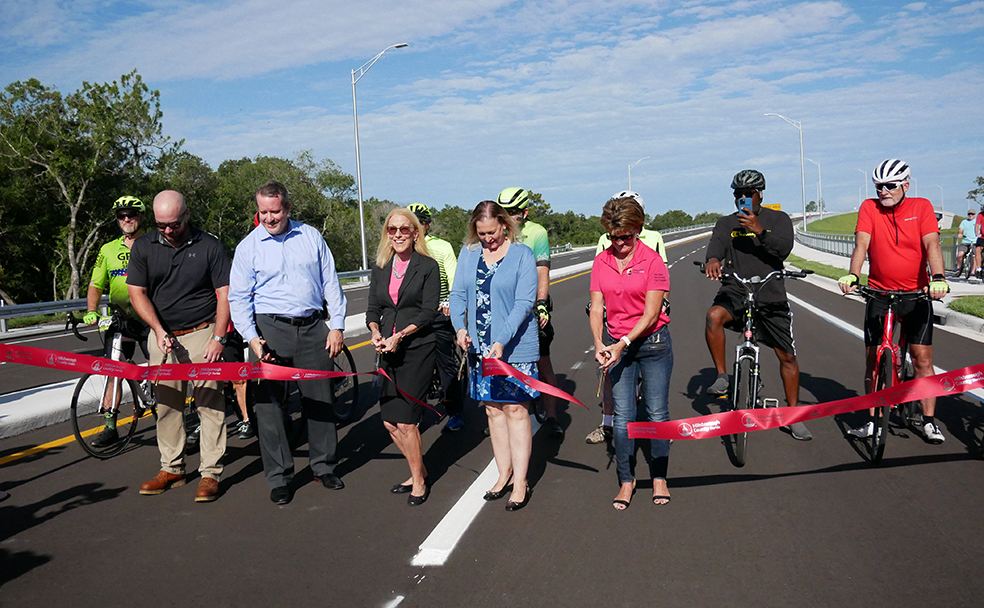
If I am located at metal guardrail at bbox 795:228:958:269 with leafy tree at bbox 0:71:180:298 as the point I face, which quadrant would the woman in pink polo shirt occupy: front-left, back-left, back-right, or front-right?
front-left

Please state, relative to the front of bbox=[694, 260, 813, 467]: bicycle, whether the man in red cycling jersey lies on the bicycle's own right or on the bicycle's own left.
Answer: on the bicycle's own left

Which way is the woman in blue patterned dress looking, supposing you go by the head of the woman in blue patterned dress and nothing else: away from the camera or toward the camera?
toward the camera

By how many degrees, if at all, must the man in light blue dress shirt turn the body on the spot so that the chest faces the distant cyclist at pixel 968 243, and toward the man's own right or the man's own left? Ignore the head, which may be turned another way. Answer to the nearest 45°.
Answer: approximately 135° to the man's own left

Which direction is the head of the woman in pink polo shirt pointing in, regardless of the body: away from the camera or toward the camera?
toward the camera

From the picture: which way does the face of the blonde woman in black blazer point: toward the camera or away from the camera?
toward the camera

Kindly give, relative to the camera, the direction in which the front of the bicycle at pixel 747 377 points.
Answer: facing the viewer

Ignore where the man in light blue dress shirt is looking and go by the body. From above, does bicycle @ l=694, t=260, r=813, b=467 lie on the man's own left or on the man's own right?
on the man's own left

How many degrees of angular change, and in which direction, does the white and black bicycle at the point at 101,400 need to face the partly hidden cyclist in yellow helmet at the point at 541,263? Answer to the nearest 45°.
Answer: approximately 90° to its left

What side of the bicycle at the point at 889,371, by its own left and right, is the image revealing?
front

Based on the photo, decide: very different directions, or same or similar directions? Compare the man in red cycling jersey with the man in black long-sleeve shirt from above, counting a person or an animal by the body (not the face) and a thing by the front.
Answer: same or similar directions

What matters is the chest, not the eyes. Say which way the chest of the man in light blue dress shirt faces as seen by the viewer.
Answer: toward the camera

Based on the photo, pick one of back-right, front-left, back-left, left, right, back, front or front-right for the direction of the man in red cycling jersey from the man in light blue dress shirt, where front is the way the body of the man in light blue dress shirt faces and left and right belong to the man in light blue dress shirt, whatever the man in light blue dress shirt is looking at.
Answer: left

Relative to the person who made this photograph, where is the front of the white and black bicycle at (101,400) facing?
facing the viewer and to the left of the viewer
